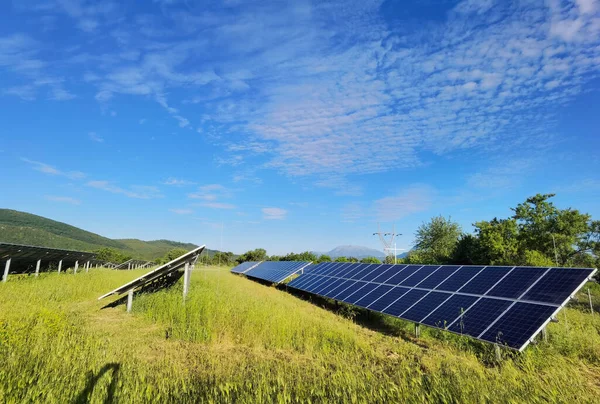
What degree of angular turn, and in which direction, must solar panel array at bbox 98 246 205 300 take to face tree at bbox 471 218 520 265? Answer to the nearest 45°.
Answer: approximately 180°

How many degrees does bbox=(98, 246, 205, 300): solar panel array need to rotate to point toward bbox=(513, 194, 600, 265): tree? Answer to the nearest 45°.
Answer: approximately 180°

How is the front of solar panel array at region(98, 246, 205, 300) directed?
to the viewer's left

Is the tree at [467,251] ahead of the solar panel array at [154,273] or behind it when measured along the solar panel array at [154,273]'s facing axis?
behind
